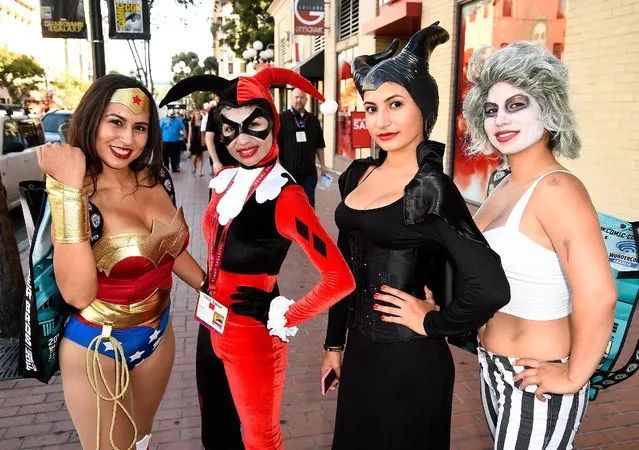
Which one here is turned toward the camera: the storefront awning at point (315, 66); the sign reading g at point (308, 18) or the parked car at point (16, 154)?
the sign reading g

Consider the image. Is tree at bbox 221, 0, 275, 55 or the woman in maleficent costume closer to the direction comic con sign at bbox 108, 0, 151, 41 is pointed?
the woman in maleficent costume

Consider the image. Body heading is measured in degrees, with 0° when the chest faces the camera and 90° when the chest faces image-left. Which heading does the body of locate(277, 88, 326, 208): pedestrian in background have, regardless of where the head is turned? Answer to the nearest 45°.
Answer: approximately 0°

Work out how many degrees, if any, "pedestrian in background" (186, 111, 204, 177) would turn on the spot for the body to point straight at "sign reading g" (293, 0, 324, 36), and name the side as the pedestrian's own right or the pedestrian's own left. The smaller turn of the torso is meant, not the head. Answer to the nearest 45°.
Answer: approximately 45° to the pedestrian's own left

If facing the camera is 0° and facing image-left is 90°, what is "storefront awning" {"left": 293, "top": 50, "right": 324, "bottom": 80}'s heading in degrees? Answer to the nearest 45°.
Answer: approximately 90°

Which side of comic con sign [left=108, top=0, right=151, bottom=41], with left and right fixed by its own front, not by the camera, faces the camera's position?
front

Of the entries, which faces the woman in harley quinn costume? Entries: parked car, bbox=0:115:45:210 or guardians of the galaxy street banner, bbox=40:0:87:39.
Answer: the guardians of the galaxy street banner

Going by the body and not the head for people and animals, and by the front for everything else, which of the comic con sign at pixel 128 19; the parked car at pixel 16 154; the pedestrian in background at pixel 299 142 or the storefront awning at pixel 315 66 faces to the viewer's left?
the storefront awning

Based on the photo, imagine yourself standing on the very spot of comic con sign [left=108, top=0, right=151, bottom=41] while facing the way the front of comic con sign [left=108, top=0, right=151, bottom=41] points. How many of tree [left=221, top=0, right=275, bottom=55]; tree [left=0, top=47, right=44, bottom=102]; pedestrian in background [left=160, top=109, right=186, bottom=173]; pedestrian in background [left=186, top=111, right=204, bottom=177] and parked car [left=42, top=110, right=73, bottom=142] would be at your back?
5

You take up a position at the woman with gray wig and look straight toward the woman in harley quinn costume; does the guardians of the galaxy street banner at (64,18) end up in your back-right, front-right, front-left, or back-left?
front-right

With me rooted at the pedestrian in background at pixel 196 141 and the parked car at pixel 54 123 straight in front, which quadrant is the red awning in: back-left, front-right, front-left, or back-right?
back-left

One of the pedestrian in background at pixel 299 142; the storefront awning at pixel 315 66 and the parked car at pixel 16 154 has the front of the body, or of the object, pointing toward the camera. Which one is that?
the pedestrian in background

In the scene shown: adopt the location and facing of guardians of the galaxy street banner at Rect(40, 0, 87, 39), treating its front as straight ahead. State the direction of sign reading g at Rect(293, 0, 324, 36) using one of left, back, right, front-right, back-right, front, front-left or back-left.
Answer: back-left

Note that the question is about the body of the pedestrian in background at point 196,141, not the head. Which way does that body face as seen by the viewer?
toward the camera

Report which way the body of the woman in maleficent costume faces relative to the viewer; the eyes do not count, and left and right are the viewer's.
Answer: facing the viewer and to the left of the viewer

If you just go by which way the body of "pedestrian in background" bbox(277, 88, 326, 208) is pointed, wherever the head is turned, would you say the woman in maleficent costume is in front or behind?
in front

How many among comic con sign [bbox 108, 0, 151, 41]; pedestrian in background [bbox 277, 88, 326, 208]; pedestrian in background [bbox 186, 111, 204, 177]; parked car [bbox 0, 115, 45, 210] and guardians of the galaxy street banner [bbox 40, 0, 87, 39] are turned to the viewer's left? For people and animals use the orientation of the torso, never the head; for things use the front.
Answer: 0

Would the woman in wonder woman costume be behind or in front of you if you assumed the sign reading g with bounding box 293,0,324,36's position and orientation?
in front
